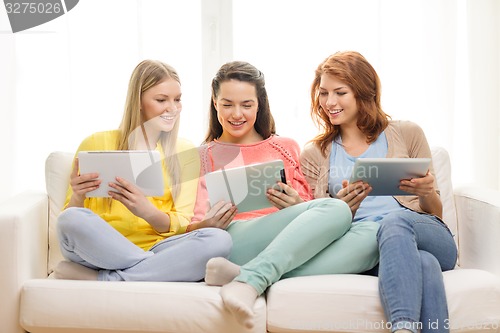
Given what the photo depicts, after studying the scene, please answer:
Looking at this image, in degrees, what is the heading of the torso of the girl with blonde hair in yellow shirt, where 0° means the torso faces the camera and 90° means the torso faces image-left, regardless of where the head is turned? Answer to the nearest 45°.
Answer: approximately 0°

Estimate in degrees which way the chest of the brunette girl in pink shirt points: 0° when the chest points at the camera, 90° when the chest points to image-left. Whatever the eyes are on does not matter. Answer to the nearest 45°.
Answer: approximately 0°

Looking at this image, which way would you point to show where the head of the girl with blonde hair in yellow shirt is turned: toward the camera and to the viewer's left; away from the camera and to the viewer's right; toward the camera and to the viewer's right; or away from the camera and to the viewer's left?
toward the camera and to the viewer's right
